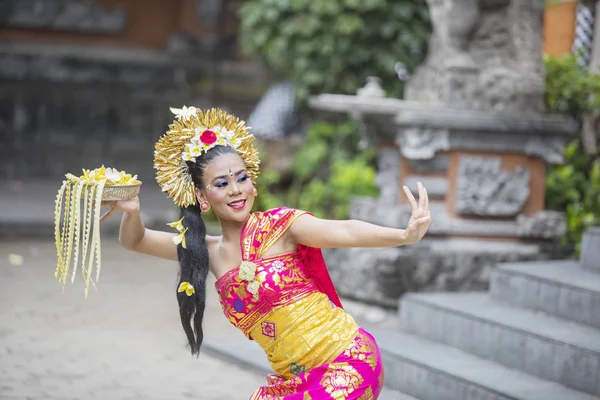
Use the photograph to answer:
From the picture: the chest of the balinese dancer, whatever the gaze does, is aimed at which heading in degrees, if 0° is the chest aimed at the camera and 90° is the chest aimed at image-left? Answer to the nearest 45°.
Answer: approximately 45°

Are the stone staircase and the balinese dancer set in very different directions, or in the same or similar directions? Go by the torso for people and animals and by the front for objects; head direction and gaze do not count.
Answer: same or similar directions

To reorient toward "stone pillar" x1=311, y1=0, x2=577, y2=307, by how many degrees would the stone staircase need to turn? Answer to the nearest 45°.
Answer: approximately 135° to its right

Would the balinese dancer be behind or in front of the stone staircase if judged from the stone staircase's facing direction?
in front

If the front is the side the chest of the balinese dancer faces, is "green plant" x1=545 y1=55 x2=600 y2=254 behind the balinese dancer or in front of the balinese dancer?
behind

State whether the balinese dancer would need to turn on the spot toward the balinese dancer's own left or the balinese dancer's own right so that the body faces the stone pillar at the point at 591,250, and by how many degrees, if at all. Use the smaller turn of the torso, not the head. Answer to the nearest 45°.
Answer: approximately 180°

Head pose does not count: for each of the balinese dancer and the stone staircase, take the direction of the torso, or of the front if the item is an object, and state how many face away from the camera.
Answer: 0

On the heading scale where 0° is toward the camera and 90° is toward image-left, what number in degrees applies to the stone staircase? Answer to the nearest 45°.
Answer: approximately 45°

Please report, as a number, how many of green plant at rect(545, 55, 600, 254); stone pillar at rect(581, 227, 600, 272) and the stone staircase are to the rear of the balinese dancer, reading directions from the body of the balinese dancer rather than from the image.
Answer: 3
